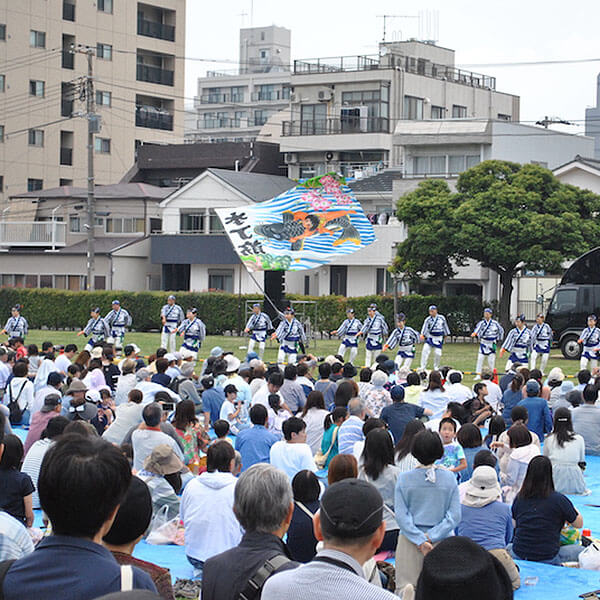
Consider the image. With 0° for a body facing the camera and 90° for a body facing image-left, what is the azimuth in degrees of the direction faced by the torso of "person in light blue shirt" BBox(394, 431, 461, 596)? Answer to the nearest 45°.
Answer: approximately 180°

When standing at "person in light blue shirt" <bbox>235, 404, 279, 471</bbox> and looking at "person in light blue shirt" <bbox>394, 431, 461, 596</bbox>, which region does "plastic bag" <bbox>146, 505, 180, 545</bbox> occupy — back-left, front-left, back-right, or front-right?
front-right

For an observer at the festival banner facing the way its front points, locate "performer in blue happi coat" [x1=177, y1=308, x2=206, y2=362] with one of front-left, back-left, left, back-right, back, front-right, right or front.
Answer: front-right

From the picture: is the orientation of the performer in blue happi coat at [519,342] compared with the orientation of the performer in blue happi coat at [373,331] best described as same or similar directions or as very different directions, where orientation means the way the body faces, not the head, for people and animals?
same or similar directions

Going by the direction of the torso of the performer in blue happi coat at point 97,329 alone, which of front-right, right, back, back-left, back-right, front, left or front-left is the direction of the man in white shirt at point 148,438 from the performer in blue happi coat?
front-left

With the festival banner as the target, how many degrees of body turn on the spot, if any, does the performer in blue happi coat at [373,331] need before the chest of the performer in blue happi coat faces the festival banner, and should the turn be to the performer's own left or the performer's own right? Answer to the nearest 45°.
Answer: approximately 90° to the performer's own right

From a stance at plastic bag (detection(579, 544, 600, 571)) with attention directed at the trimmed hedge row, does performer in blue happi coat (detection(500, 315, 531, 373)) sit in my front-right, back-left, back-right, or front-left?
front-right

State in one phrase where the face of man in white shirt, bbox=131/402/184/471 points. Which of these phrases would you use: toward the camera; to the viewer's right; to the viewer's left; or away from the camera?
away from the camera

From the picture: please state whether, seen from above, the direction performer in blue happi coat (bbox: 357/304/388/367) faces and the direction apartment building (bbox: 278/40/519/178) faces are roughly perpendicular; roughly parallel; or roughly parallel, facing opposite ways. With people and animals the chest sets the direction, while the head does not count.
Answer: roughly parallel

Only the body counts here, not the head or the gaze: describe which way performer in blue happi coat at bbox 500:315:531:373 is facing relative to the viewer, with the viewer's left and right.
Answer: facing the viewer and to the left of the viewer

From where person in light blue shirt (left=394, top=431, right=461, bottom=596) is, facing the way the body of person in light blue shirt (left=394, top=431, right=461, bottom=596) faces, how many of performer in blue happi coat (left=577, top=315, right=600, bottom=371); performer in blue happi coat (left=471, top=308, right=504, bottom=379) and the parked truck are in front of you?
3

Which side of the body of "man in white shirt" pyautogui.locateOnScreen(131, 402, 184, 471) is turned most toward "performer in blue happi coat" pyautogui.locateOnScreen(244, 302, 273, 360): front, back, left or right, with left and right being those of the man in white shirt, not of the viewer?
front

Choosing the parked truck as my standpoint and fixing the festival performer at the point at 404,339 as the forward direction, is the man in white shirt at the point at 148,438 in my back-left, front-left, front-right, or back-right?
front-left

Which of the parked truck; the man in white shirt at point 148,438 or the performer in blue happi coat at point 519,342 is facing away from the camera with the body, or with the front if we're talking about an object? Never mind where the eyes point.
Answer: the man in white shirt

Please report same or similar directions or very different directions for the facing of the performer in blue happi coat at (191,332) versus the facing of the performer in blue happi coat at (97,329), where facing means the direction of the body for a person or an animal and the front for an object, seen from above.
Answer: same or similar directions

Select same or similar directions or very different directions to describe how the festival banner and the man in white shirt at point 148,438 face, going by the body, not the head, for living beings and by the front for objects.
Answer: very different directions

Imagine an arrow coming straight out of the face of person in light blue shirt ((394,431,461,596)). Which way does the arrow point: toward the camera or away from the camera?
away from the camera

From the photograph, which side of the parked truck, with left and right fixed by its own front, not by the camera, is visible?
left

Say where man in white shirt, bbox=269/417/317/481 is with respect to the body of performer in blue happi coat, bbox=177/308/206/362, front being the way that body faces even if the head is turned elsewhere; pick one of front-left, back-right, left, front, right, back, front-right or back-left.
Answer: front-left

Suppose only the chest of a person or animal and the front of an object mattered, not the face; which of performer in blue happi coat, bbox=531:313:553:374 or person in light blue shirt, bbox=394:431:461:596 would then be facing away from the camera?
the person in light blue shirt
